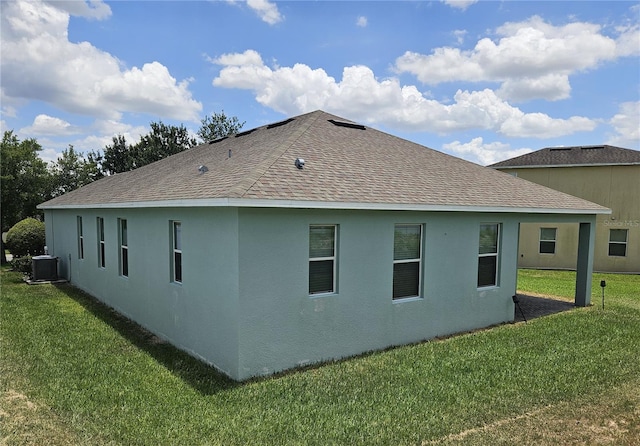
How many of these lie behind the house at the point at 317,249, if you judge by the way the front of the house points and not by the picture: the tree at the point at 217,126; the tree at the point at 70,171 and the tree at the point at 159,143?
0

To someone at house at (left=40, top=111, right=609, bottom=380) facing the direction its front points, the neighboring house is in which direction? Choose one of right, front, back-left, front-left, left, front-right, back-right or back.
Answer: right

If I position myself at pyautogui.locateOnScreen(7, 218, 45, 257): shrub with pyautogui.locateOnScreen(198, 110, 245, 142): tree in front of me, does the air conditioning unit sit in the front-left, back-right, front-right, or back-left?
back-right

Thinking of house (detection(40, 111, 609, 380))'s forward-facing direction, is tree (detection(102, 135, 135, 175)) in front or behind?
in front

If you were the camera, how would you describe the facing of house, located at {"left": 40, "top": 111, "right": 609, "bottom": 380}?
facing away from the viewer and to the left of the viewer

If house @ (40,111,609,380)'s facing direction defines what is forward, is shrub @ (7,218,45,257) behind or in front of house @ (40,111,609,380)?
in front

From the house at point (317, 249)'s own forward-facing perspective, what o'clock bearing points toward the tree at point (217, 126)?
The tree is roughly at 1 o'clock from the house.

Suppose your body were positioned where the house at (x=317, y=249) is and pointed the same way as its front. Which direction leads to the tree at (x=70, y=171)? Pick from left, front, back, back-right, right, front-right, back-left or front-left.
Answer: front

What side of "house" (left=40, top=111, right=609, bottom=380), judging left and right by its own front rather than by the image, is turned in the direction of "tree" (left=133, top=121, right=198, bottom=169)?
front
